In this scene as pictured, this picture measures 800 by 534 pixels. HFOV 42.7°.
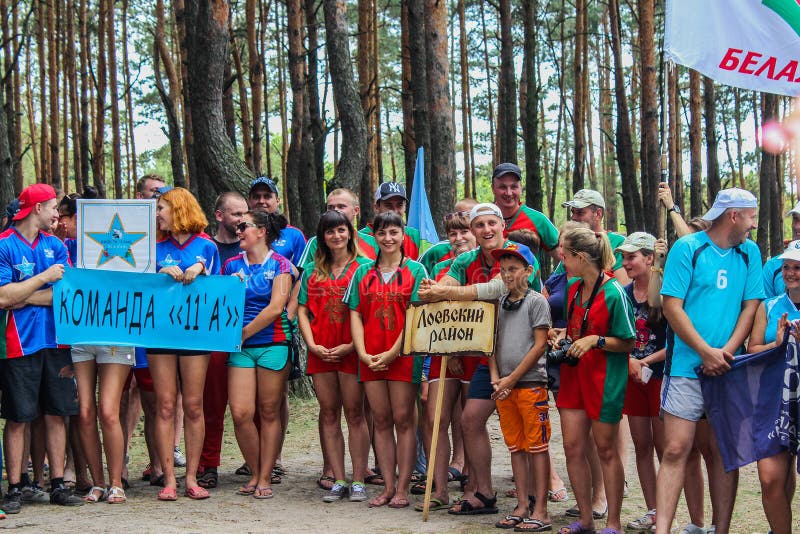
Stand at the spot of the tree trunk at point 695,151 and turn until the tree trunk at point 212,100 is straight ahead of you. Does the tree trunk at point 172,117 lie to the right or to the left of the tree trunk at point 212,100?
right

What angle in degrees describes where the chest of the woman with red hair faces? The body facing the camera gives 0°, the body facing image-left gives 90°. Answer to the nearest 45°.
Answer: approximately 0°

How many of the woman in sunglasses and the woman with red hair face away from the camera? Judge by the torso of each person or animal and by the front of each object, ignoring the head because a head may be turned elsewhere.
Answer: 0

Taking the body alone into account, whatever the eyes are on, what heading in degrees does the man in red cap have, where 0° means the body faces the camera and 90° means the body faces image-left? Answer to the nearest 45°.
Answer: approximately 315°

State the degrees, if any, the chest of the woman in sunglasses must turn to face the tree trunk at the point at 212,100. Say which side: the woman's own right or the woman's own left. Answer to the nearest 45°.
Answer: approximately 135° to the woman's own right

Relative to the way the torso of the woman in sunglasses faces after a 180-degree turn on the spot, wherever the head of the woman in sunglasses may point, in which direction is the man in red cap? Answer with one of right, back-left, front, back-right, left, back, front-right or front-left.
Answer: back-left

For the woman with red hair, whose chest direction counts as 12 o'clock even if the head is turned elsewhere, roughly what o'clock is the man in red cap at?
The man in red cap is roughly at 3 o'clock from the woman with red hair.

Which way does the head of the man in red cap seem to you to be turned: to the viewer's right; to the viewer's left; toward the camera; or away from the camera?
to the viewer's right

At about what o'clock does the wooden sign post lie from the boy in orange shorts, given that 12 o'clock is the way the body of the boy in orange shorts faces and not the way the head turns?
The wooden sign post is roughly at 2 o'clock from the boy in orange shorts.

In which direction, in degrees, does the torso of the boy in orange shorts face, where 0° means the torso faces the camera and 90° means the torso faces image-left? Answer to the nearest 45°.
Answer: approximately 45°

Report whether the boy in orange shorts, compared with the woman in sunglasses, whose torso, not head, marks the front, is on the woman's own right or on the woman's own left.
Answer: on the woman's own left

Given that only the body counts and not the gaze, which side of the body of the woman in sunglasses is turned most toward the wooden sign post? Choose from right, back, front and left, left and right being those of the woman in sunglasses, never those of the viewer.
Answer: left

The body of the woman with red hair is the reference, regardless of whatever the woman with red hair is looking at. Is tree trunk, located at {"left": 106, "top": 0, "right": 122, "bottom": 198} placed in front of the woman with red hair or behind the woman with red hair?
behind

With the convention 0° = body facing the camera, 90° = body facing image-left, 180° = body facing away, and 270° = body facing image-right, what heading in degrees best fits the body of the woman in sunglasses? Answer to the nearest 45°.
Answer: approximately 45°

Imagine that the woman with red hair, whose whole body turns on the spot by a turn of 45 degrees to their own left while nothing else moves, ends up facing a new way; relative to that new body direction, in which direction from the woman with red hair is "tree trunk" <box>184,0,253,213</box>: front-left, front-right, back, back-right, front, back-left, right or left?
back-left

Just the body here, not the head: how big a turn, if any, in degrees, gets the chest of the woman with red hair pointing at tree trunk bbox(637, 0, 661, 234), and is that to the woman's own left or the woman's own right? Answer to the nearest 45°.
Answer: approximately 135° to the woman's own left
